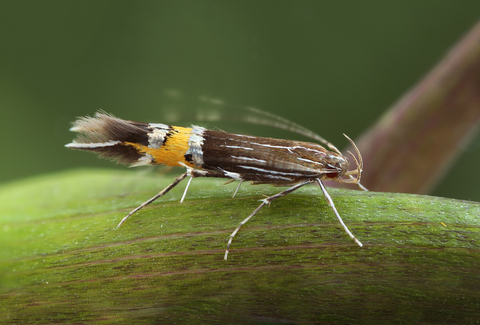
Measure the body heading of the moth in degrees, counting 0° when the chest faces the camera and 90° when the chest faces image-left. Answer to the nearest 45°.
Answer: approximately 270°
